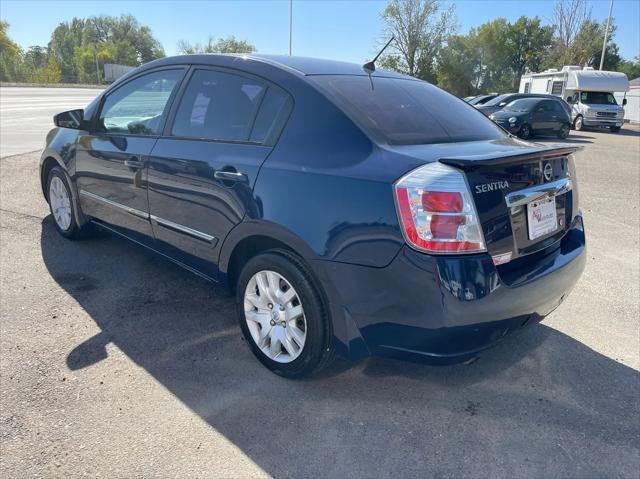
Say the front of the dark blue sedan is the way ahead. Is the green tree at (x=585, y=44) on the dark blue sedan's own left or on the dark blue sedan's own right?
on the dark blue sedan's own right

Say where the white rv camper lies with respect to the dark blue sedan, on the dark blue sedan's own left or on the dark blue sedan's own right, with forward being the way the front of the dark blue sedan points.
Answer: on the dark blue sedan's own right

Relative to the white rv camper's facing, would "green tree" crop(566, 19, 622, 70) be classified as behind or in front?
behind

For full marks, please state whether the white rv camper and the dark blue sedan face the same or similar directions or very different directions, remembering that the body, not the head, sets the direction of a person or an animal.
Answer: very different directions

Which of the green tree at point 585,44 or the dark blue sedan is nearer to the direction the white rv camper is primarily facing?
the dark blue sedan

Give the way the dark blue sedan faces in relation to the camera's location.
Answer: facing away from the viewer and to the left of the viewer

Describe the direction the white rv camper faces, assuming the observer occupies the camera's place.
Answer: facing the viewer and to the right of the viewer

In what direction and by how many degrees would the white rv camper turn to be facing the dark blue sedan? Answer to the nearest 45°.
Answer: approximately 45° to its right
